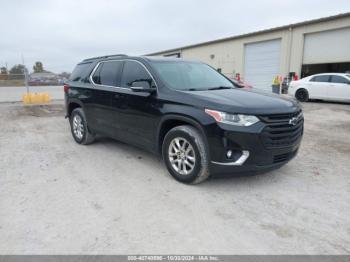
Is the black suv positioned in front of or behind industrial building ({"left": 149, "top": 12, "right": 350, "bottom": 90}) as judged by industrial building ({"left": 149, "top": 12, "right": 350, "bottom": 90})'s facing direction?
in front

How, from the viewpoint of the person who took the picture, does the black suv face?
facing the viewer and to the right of the viewer

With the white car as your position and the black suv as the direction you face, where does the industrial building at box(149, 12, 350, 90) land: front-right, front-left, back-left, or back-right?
back-right

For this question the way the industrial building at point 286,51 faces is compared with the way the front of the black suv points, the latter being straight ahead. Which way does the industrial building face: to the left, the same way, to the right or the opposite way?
to the right

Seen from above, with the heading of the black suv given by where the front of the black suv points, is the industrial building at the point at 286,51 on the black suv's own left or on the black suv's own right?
on the black suv's own left

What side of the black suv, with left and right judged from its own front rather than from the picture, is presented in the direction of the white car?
left

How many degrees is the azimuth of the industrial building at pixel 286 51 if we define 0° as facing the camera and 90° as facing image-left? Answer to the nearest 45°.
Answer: approximately 45°
